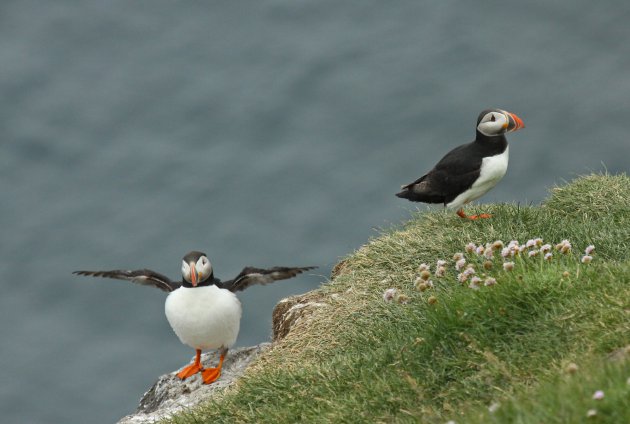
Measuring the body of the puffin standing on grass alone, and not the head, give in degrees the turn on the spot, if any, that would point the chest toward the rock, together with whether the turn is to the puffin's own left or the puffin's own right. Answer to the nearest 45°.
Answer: approximately 180°

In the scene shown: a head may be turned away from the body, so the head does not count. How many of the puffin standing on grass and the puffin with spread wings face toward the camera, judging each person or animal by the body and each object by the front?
1

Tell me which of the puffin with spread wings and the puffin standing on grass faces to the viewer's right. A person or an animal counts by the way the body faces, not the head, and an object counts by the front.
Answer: the puffin standing on grass

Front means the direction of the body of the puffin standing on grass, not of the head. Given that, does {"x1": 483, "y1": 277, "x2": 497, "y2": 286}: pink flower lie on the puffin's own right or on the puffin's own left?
on the puffin's own right

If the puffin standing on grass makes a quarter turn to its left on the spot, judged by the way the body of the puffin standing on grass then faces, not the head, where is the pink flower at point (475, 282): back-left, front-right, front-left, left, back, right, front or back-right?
back

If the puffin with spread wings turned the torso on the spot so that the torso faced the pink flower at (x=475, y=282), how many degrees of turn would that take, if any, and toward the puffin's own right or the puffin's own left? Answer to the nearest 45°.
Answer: approximately 45° to the puffin's own left

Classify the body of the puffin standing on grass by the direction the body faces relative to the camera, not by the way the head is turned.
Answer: to the viewer's right

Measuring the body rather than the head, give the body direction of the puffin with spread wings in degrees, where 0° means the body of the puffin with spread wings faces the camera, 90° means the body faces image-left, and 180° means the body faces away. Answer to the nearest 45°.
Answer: approximately 0°

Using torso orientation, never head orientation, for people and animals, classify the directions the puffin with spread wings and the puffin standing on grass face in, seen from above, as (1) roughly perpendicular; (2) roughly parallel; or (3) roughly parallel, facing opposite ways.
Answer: roughly perpendicular
